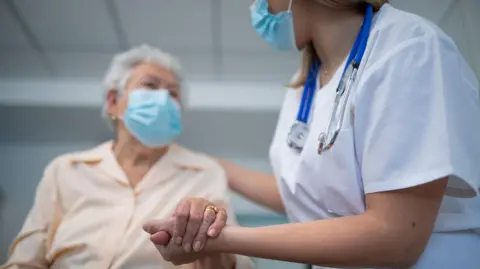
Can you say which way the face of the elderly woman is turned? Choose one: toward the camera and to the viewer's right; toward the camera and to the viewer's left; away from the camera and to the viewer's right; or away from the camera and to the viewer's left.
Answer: toward the camera and to the viewer's right

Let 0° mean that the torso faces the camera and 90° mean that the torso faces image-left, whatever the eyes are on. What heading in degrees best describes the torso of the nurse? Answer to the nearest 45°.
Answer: approximately 45°

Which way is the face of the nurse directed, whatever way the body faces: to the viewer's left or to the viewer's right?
to the viewer's left

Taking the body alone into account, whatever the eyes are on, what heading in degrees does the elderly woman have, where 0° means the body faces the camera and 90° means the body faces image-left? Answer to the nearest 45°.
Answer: approximately 0°
